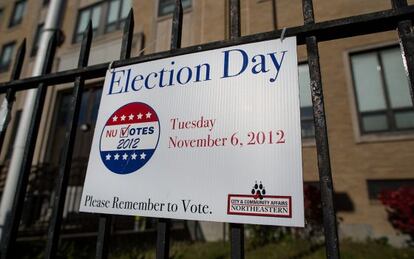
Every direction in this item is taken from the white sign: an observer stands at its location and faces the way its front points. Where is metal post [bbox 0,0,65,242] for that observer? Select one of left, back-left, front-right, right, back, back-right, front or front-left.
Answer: right

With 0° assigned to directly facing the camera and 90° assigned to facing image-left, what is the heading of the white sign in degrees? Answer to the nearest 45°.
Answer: approximately 45°
